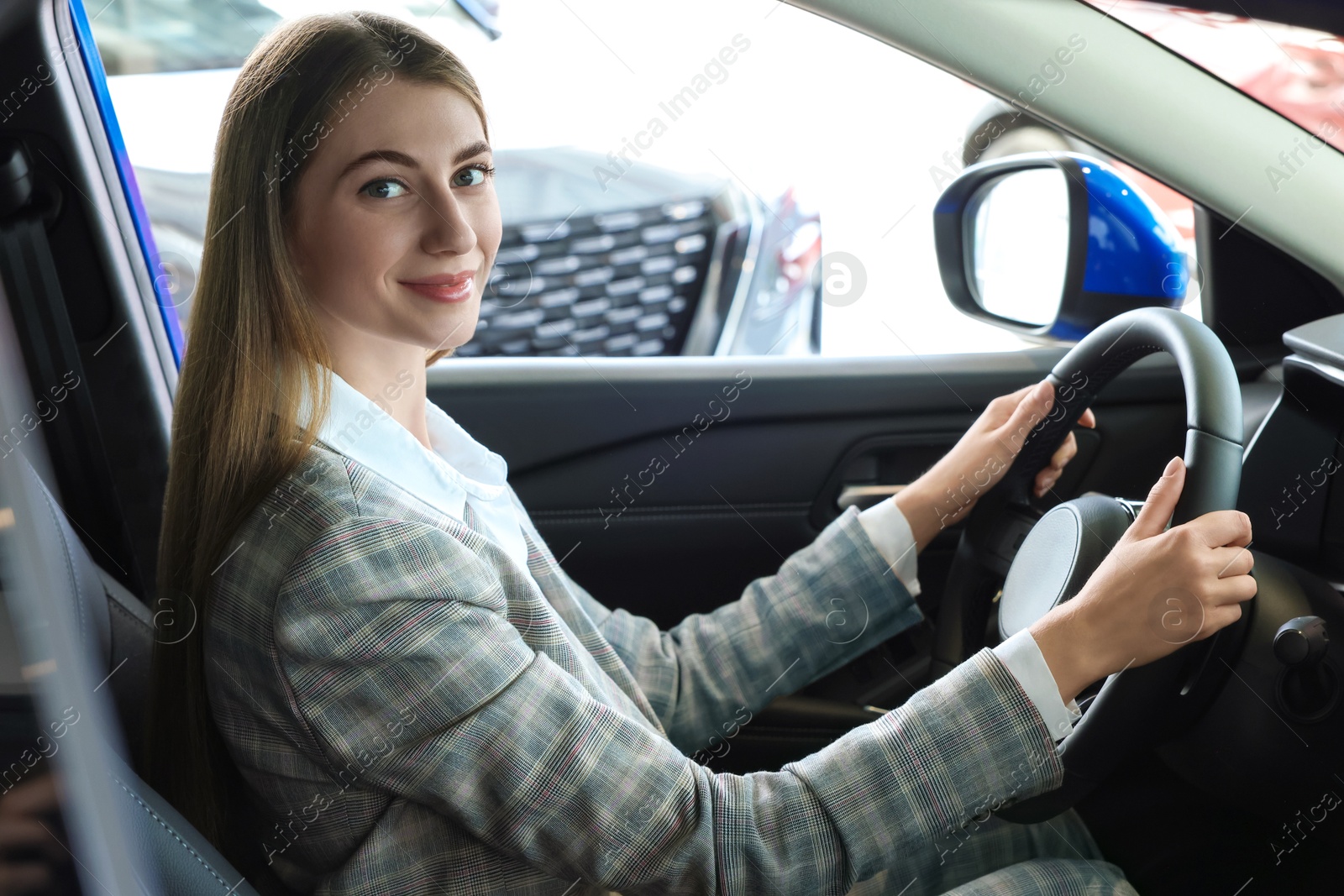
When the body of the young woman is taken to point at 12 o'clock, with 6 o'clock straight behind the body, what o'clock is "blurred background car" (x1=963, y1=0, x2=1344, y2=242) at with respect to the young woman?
The blurred background car is roughly at 10 o'clock from the young woman.

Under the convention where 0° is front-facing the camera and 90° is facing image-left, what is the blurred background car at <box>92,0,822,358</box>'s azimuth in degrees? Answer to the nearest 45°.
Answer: approximately 315°

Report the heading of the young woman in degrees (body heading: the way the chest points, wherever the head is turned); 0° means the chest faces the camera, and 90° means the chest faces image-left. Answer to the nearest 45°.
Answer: approximately 270°

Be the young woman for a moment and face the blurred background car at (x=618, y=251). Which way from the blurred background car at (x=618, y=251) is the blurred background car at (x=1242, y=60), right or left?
right

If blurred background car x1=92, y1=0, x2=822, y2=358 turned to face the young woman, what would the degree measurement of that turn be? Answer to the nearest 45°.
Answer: approximately 45° to its right

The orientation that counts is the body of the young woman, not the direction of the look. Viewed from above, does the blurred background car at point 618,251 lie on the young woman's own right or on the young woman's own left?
on the young woman's own left
